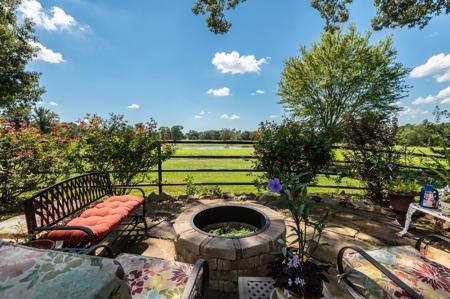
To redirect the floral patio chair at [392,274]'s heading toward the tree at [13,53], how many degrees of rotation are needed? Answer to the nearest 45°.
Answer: approximately 45° to its left

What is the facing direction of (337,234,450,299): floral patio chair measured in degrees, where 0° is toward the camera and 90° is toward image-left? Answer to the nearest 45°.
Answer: approximately 135°

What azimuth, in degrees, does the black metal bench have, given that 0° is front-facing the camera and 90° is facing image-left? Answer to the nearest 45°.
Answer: approximately 315°

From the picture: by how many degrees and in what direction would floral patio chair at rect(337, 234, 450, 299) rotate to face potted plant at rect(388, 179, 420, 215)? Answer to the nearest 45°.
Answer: approximately 45° to its right

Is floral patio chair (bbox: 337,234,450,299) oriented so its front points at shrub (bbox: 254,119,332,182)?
yes

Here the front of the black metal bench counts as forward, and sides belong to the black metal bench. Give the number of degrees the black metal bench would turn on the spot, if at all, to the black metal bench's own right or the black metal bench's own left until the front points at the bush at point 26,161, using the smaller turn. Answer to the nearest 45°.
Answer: approximately 135° to the black metal bench's own left

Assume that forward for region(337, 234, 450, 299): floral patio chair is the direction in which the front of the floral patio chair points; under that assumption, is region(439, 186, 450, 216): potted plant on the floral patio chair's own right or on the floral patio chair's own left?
on the floral patio chair's own right
